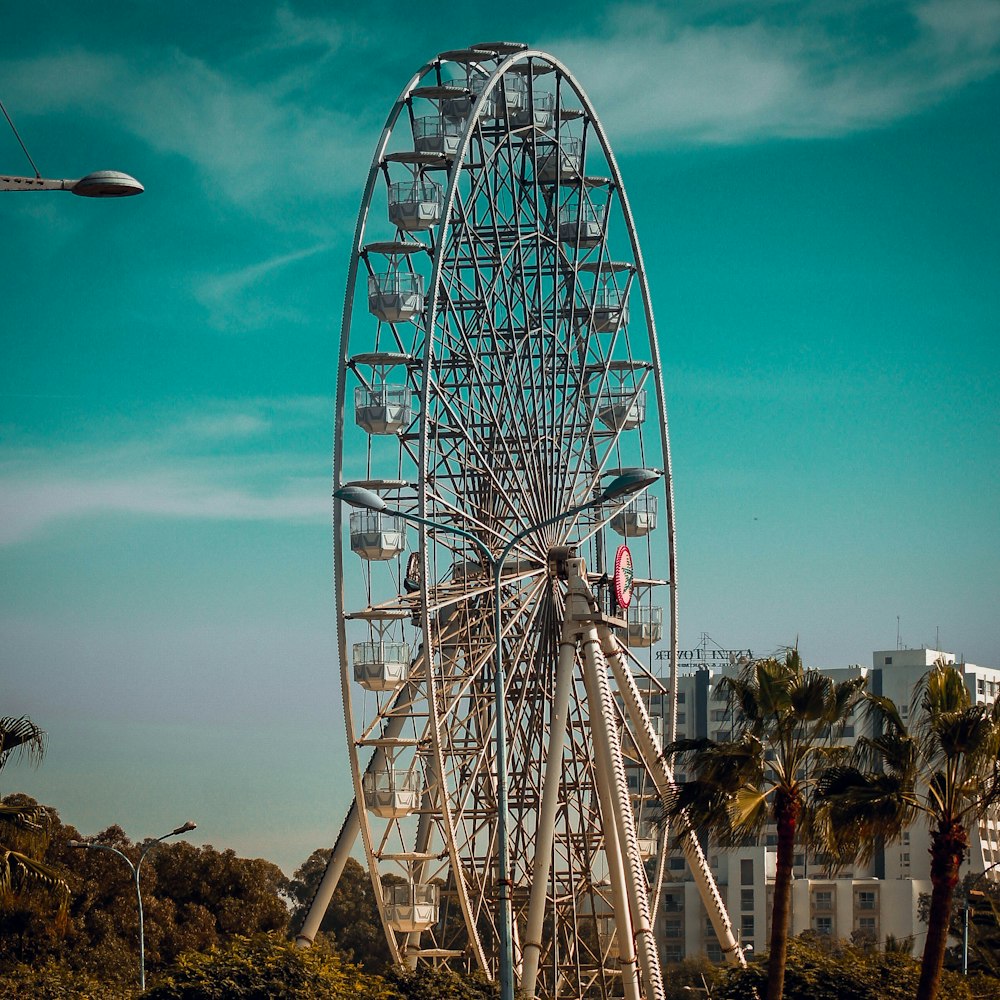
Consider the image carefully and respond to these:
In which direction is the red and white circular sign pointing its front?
to the viewer's right

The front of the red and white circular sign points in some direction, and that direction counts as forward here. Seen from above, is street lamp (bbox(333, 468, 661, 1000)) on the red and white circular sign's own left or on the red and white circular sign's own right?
on the red and white circular sign's own right

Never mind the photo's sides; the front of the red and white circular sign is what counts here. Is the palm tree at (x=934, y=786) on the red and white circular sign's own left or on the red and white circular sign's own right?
on the red and white circular sign's own right

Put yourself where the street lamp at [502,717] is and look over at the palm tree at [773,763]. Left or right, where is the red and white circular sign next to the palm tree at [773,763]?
left
